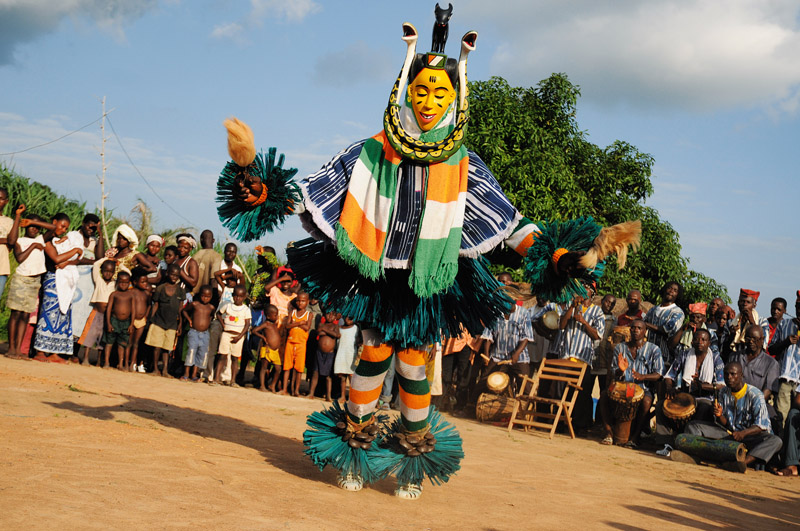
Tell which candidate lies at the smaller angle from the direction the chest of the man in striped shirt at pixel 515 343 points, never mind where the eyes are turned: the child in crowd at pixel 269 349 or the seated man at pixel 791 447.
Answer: the child in crowd

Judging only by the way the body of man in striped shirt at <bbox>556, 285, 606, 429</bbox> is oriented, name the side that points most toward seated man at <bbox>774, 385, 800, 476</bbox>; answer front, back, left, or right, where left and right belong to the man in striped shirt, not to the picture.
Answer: left

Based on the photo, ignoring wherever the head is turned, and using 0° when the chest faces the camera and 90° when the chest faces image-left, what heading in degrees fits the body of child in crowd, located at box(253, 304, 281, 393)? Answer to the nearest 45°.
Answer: approximately 315°

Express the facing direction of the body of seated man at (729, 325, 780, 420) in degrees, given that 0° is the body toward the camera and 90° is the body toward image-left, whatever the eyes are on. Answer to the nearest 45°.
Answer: approximately 45°
